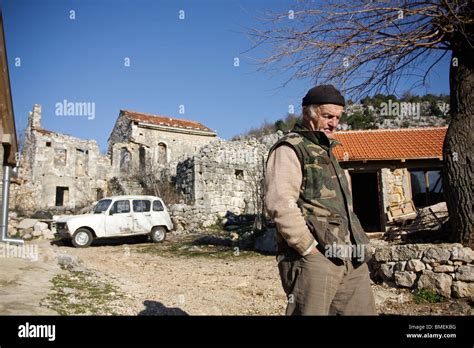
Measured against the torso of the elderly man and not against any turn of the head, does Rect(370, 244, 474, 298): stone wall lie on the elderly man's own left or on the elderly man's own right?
on the elderly man's own left

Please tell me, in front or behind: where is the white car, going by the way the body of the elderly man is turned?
behind

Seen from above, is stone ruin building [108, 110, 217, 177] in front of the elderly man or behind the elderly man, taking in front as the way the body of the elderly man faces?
behind

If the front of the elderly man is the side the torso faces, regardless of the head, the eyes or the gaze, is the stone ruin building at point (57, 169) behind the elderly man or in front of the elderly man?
behind
